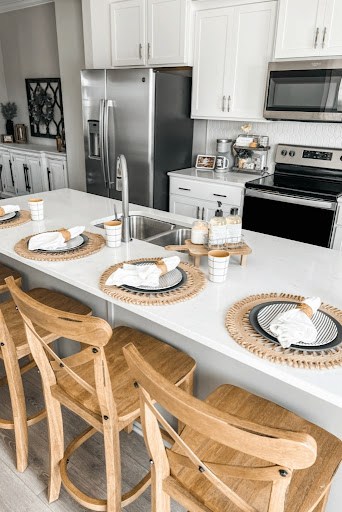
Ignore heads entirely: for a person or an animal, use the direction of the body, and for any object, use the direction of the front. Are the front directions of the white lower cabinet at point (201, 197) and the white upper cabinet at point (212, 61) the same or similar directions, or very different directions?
same or similar directions

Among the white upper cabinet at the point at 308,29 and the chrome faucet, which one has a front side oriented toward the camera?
the white upper cabinet

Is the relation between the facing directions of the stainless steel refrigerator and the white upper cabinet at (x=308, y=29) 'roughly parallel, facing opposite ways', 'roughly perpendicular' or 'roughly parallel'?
roughly parallel

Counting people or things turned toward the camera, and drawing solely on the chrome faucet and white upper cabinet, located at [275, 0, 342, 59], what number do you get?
1

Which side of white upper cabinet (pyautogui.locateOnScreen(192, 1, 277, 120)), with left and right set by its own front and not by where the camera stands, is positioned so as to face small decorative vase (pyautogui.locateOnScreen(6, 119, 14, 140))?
right

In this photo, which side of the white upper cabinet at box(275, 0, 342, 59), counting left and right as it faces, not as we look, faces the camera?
front

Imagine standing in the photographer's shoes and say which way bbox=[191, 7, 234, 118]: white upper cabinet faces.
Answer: facing the viewer and to the left of the viewer

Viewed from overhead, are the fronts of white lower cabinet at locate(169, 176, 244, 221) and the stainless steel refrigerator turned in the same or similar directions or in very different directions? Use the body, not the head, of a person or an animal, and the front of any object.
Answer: same or similar directions

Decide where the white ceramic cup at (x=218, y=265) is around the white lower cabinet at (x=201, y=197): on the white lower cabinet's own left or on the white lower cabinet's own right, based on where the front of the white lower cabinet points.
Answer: on the white lower cabinet's own left

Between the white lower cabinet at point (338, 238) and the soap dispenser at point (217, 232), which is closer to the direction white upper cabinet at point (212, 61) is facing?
the soap dispenser

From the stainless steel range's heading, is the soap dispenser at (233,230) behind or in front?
in front

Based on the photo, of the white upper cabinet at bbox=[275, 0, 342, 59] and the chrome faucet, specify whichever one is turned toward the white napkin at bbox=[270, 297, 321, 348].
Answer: the white upper cabinet

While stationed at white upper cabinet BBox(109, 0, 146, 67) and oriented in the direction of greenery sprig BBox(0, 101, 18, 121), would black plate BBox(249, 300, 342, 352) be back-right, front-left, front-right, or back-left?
back-left

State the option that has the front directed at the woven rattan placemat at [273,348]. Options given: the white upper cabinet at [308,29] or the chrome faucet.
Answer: the white upper cabinet
